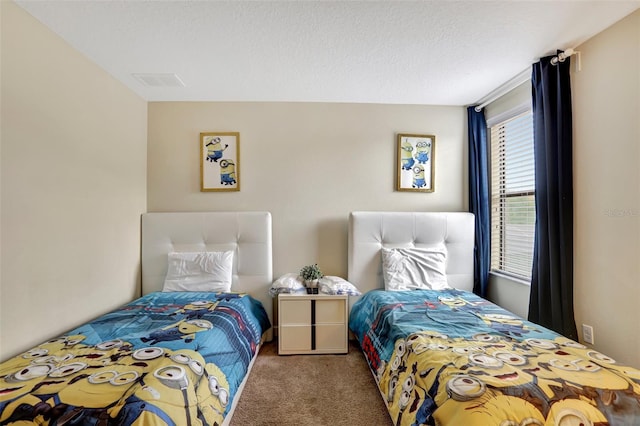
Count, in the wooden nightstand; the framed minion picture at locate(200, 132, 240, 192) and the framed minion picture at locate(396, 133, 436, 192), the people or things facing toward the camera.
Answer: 3

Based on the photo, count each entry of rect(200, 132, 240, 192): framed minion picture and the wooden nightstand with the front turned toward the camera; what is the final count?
2

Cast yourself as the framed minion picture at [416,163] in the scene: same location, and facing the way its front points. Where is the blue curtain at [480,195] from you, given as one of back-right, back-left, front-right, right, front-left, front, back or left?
left

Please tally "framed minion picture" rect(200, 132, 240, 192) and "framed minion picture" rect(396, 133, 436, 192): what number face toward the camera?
2

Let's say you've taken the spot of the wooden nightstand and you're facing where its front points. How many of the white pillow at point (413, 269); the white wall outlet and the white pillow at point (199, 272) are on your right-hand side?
1

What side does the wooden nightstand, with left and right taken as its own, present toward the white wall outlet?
left

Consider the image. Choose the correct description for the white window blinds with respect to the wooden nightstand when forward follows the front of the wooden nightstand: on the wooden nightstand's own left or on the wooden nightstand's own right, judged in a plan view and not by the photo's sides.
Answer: on the wooden nightstand's own left

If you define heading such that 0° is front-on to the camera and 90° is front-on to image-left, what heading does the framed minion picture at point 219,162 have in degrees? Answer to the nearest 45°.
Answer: approximately 0°

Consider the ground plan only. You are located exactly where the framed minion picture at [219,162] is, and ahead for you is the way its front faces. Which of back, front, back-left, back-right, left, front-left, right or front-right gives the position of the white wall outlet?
front-left

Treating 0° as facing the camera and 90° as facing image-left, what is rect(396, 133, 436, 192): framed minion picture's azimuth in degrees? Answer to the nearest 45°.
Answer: approximately 0°

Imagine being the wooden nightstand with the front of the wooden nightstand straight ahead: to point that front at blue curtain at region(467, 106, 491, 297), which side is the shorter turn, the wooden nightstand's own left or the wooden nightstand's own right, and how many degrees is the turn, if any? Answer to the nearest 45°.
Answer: approximately 90° to the wooden nightstand's own left
